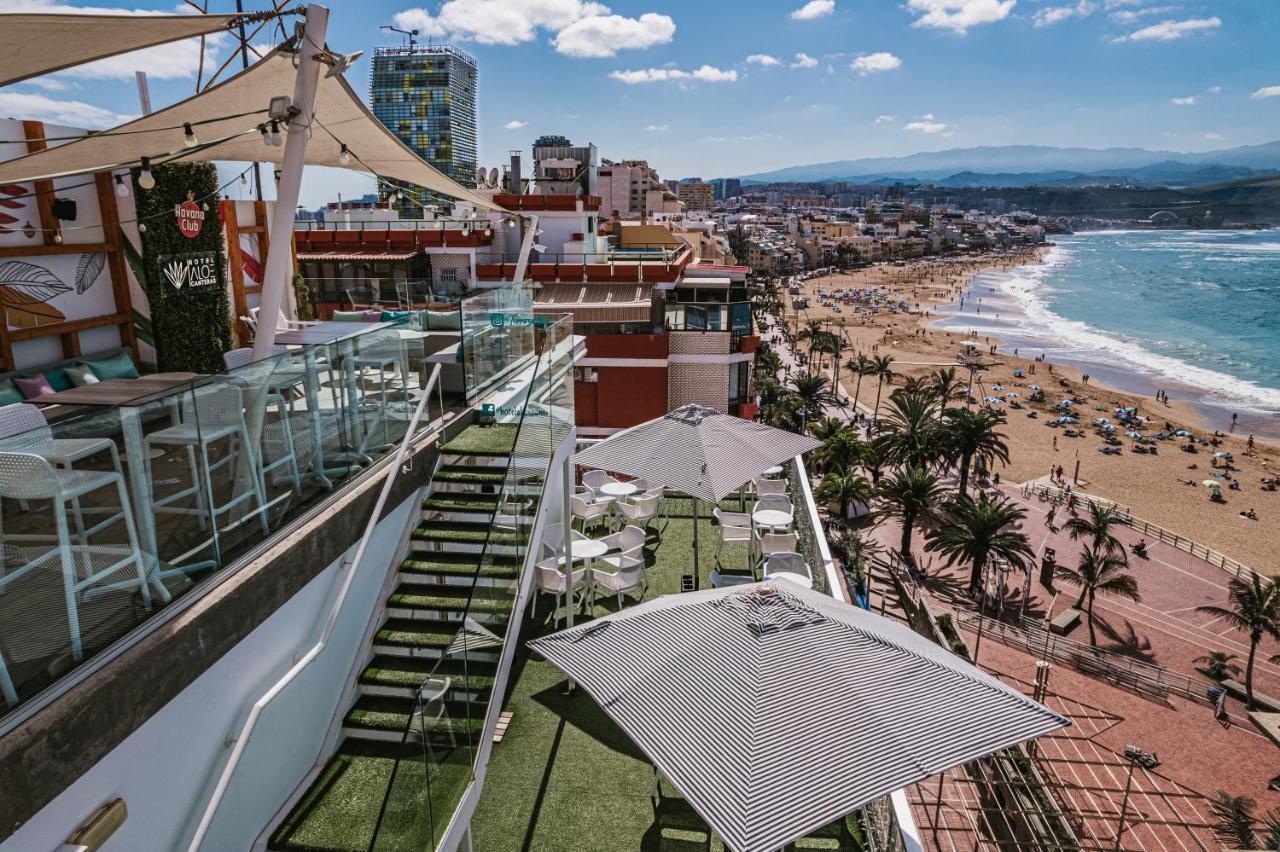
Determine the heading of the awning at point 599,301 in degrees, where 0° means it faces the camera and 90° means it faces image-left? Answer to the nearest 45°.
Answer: approximately 0°

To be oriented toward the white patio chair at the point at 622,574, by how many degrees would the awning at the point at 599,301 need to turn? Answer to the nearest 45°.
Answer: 0° — it already faces it

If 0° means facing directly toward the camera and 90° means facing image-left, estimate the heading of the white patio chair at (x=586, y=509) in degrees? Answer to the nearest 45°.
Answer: approximately 225°

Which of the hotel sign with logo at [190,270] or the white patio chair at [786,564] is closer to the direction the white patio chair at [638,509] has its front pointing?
the hotel sign with logo

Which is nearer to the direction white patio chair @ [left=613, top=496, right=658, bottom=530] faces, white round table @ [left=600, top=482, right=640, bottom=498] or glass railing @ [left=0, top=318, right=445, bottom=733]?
the white round table

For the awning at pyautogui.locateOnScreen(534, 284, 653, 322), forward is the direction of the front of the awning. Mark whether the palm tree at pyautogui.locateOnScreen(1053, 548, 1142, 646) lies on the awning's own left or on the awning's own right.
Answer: on the awning's own left

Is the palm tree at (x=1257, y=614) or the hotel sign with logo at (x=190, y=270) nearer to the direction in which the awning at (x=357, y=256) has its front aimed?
the hotel sign with logo

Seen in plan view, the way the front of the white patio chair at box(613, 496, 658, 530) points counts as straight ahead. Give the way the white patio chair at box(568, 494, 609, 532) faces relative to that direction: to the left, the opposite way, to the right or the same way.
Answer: to the right

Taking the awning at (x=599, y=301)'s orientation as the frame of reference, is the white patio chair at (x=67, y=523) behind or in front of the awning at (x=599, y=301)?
in front

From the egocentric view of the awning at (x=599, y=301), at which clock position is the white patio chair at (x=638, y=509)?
The white patio chair is roughly at 12 o'clock from the awning.
